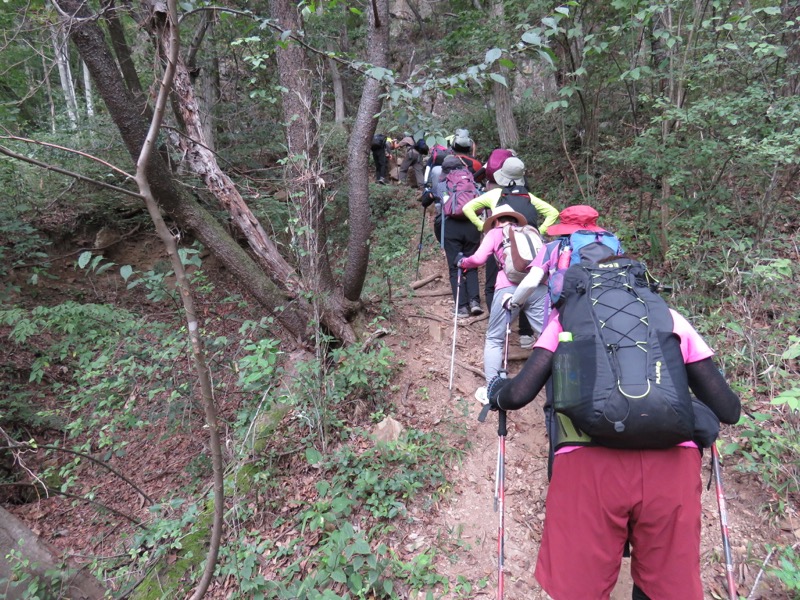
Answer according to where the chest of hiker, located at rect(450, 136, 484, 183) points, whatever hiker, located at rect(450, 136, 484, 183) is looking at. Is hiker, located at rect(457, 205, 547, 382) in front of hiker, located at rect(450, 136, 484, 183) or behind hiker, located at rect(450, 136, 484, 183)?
behind

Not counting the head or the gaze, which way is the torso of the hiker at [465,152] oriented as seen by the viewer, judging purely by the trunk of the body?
away from the camera

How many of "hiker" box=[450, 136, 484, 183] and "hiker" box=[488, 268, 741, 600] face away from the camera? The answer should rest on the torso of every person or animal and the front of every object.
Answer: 2

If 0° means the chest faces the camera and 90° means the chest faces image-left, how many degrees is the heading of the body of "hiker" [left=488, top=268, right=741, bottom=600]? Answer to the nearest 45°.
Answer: approximately 180°

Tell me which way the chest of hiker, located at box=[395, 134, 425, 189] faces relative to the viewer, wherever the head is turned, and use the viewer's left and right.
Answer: facing away from the viewer and to the left of the viewer

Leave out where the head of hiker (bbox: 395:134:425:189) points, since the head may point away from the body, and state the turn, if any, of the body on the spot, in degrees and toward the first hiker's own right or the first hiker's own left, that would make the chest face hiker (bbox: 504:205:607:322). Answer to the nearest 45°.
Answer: approximately 135° to the first hiker's own left

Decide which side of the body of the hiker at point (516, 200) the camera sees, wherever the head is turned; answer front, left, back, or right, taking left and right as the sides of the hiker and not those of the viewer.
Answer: back

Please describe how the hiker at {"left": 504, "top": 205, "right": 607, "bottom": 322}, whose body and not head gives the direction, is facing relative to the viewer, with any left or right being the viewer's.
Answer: facing away from the viewer and to the left of the viewer
